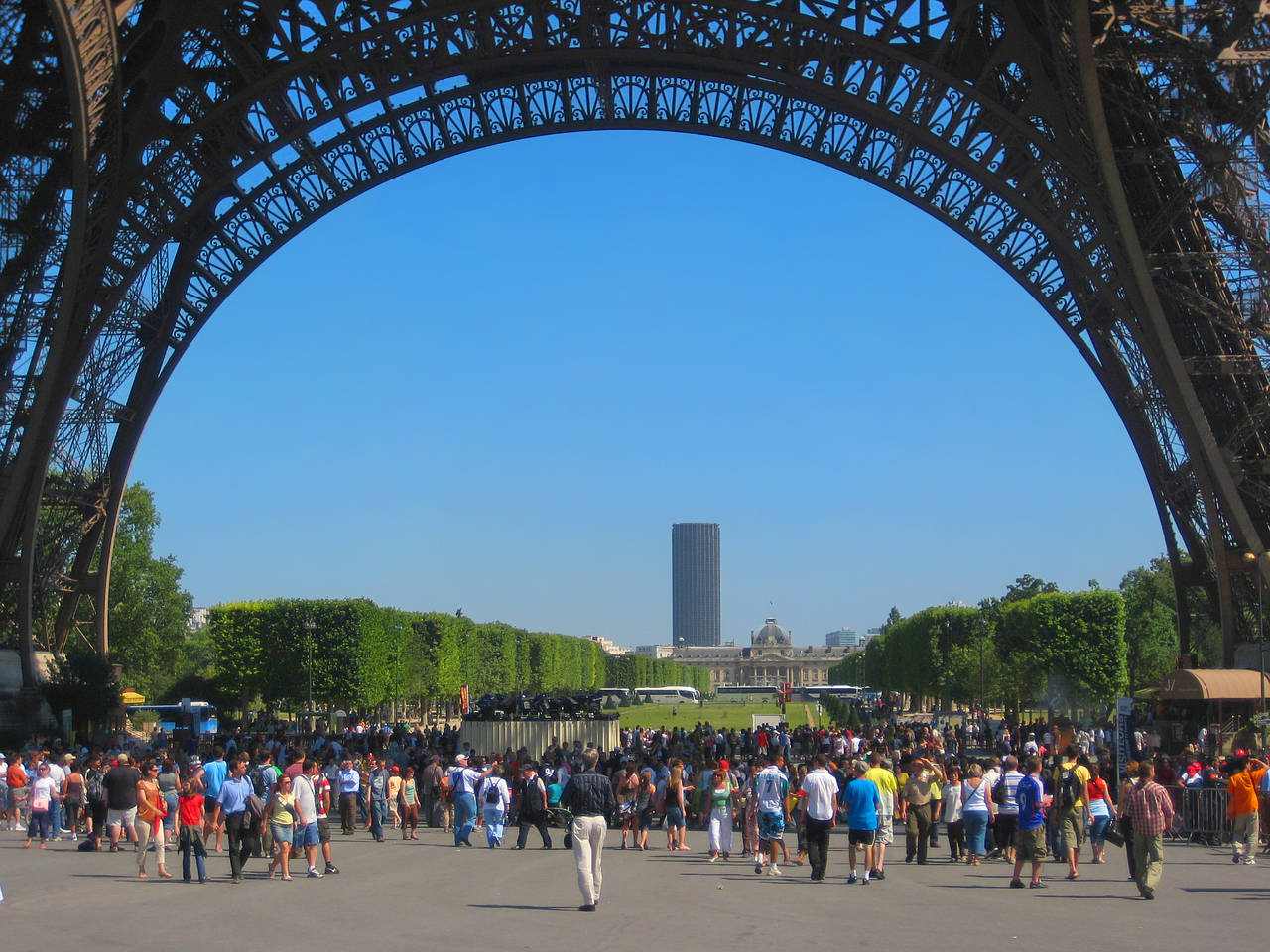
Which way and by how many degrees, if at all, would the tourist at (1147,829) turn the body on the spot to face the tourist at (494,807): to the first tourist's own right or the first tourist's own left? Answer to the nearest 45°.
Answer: approximately 45° to the first tourist's own left

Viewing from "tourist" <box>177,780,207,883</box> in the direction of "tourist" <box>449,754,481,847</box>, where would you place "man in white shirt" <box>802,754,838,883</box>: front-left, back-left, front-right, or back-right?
front-right

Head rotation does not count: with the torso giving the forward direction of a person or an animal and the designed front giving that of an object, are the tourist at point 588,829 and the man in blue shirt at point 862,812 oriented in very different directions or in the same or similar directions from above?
same or similar directions

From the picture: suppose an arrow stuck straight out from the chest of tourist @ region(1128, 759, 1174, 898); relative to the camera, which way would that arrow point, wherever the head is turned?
away from the camera

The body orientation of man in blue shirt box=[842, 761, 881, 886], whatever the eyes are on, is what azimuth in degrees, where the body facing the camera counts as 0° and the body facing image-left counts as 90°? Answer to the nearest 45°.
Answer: approximately 180°

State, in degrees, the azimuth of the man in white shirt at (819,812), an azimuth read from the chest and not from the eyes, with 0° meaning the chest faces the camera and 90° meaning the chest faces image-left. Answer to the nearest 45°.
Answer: approximately 180°

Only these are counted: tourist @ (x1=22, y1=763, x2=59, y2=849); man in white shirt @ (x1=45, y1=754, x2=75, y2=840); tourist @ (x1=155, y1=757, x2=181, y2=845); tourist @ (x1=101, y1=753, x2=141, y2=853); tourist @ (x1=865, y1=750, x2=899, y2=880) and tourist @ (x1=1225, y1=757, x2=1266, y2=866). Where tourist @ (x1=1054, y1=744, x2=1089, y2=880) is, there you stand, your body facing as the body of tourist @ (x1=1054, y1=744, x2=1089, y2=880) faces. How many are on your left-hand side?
5

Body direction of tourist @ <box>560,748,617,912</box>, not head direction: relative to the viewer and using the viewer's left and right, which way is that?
facing away from the viewer

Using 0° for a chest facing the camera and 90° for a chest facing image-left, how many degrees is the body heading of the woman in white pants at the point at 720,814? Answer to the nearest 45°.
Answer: approximately 0°
